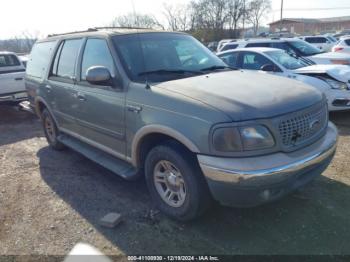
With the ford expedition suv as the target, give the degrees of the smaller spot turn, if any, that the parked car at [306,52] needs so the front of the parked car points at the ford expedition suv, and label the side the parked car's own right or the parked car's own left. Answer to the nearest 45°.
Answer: approximately 45° to the parked car's own right

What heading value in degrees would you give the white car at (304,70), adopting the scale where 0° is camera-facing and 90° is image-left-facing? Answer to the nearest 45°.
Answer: approximately 315°

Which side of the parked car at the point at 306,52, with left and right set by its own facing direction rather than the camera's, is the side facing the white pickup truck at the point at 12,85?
right

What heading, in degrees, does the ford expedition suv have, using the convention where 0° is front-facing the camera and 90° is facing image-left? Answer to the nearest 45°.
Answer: approximately 315°

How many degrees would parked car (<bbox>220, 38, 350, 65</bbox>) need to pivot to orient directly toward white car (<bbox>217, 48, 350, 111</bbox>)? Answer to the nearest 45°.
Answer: approximately 45° to its right

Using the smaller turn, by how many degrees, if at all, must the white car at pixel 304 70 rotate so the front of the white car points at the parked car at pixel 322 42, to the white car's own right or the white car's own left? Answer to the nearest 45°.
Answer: approximately 135° to the white car's own left

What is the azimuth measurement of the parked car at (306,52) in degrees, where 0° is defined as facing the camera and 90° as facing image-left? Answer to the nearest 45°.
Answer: approximately 315°

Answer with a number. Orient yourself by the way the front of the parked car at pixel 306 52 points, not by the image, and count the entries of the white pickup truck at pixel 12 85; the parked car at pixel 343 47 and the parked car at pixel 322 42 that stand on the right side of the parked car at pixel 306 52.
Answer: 1

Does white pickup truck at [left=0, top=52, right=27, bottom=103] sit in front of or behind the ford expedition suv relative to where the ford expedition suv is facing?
behind

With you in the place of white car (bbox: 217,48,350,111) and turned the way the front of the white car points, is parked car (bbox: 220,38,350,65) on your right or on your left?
on your left

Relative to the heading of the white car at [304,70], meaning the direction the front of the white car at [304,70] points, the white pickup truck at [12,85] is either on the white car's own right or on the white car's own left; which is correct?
on the white car's own right
